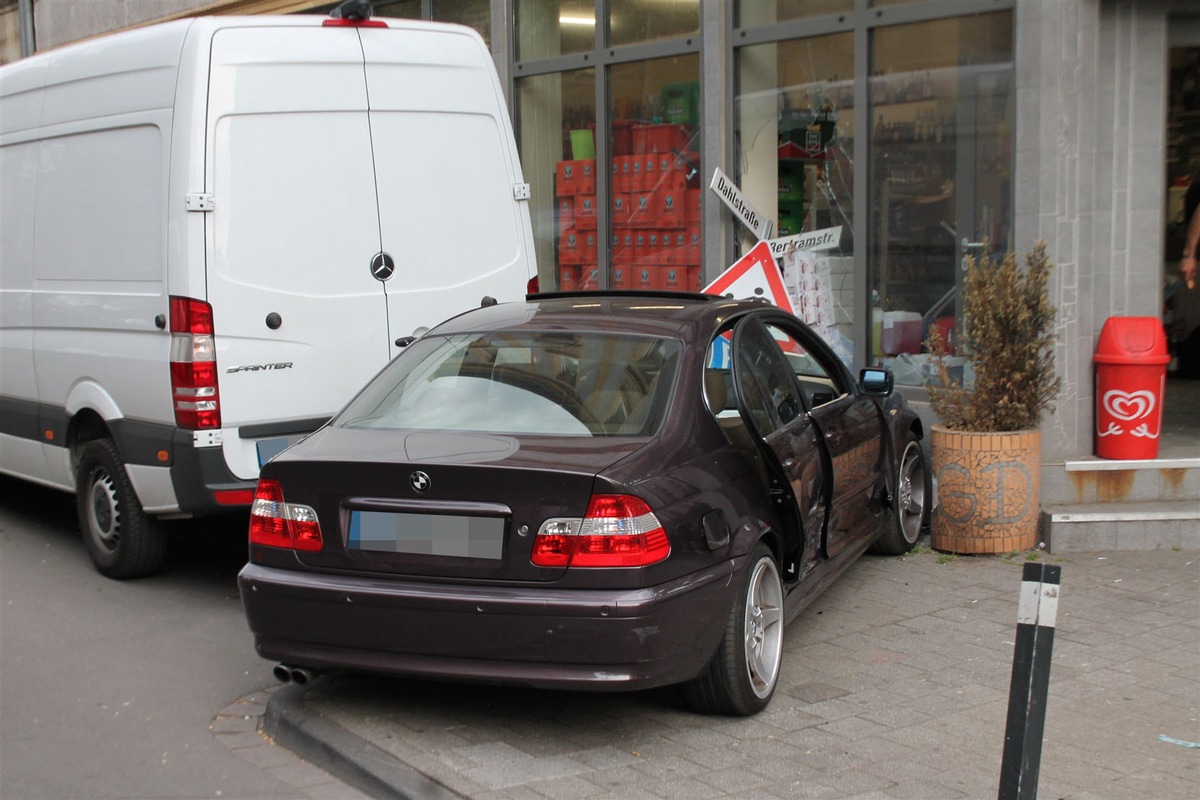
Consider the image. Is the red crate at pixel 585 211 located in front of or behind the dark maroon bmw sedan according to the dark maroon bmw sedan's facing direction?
in front

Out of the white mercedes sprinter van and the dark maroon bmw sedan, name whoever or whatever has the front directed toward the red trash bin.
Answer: the dark maroon bmw sedan

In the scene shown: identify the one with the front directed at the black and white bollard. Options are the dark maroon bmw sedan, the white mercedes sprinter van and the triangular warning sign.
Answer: the triangular warning sign

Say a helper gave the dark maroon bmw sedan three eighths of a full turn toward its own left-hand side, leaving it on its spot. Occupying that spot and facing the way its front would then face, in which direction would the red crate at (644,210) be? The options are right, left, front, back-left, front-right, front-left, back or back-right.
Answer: right

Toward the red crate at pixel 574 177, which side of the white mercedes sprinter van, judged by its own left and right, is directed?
right

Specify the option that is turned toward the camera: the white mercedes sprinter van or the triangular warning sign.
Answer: the triangular warning sign

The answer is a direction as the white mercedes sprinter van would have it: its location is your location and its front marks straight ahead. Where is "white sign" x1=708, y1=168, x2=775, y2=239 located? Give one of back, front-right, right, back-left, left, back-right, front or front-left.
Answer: right

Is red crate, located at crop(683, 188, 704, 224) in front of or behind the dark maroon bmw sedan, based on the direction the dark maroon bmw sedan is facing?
in front

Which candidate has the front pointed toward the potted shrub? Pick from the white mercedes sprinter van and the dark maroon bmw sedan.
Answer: the dark maroon bmw sedan

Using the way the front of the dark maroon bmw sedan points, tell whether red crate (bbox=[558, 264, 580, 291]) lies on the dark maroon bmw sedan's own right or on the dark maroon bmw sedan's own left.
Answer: on the dark maroon bmw sedan's own left

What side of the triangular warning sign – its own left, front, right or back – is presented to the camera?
front

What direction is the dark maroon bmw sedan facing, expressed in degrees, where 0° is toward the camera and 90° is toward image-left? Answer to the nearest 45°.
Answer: approximately 225°

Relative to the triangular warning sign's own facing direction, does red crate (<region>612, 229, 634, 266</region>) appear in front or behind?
behind

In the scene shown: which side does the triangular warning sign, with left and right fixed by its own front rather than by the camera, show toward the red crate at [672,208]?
back

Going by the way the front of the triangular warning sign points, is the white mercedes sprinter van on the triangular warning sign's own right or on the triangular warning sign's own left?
on the triangular warning sign's own right

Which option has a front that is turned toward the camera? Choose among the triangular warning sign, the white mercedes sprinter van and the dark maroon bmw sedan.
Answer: the triangular warning sign

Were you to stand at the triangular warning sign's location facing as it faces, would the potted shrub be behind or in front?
in front

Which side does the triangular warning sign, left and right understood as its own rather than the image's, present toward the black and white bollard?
front

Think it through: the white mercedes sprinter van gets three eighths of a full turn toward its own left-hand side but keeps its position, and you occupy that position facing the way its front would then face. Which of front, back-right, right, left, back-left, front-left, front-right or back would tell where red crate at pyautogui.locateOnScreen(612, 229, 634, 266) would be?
back-left

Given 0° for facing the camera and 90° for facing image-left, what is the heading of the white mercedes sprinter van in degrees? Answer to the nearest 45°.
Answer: approximately 135°

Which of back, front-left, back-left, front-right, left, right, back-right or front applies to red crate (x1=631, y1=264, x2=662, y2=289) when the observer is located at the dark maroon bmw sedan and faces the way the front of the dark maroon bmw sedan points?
front-left

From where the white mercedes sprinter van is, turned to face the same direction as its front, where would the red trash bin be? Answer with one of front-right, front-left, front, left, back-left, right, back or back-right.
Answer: back-right
